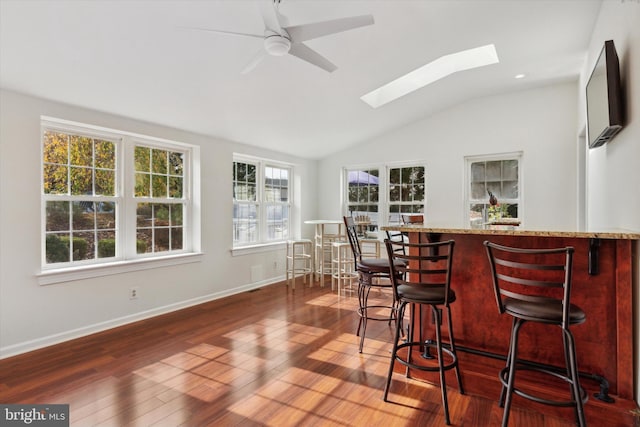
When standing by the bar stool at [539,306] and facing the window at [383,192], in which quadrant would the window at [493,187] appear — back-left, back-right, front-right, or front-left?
front-right

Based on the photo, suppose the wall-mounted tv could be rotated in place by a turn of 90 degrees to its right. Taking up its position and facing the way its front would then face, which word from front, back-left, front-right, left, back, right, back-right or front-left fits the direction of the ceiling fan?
back-left

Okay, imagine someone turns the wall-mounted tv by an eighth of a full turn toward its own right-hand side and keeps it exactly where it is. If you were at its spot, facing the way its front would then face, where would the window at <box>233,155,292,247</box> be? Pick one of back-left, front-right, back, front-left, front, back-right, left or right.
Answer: front-left

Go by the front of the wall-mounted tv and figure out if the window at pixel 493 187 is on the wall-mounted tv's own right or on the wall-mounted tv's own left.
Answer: on the wall-mounted tv's own right

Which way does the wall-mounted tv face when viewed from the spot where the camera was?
facing to the left of the viewer

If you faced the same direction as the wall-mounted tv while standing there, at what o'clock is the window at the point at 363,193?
The window is roughly at 1 o'clock from the wall-mounted tv.

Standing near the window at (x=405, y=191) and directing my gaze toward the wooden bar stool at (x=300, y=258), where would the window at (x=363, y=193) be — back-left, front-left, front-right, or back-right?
front-right

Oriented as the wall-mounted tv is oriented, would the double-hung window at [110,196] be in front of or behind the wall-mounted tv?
in front

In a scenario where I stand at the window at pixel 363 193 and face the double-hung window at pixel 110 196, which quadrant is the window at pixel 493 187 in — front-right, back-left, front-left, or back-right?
back-left

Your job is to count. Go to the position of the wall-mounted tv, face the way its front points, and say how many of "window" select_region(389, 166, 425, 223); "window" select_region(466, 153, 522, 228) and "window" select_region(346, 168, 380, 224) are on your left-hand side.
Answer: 0

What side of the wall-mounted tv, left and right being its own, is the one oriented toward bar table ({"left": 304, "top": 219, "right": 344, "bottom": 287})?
front
